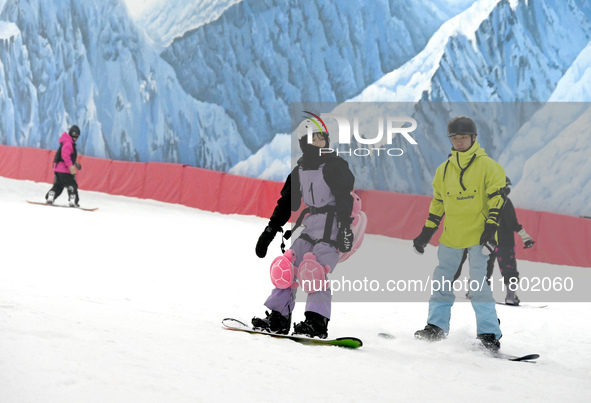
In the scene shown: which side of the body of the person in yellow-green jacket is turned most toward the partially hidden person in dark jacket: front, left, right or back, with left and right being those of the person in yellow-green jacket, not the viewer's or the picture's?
back

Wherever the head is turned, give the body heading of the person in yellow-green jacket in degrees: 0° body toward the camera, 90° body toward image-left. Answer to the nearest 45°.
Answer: approximately 0°

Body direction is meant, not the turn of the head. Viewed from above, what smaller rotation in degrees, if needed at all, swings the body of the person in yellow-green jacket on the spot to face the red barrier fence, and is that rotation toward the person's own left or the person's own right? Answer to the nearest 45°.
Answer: approximately 135° to the person's own right

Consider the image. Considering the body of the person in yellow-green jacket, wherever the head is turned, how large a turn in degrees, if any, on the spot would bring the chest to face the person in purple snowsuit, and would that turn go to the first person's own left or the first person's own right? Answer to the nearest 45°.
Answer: approximately 45° to the first person's own right
